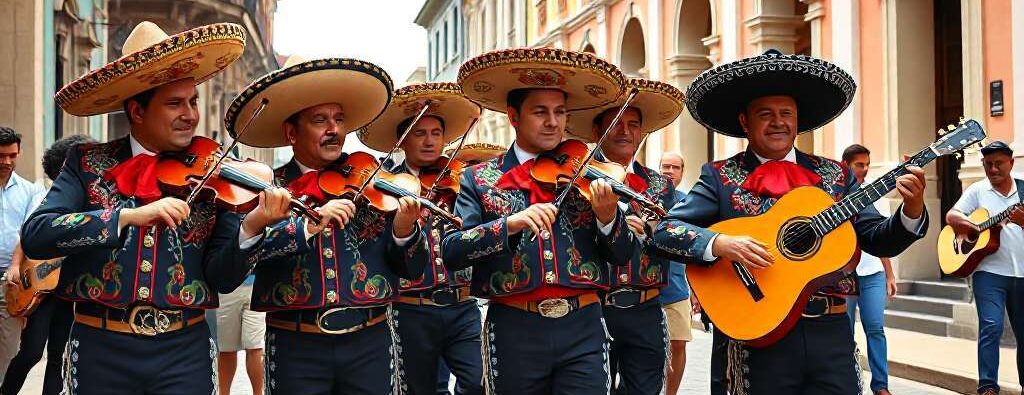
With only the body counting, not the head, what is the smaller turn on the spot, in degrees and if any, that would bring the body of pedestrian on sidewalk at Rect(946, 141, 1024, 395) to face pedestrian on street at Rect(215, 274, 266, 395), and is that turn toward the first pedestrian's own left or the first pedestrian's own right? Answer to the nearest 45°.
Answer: approximately 45° to the first pedestrian's own right

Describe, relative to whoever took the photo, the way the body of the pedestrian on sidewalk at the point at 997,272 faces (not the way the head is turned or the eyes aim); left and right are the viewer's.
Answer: facing the viewer

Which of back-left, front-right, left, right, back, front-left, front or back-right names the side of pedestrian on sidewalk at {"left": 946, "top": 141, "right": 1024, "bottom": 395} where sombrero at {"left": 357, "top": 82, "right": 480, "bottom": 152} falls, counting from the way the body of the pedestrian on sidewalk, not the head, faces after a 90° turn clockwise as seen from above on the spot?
front-left

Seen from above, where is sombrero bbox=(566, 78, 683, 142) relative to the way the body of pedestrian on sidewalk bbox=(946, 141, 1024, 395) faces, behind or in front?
in front

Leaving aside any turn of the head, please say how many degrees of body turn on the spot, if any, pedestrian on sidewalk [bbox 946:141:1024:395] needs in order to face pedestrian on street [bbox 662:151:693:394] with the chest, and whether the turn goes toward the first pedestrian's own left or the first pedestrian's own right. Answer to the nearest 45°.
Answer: approximately 45° to the first pedestrian's own right
